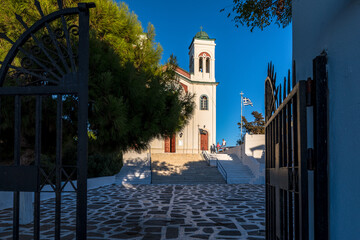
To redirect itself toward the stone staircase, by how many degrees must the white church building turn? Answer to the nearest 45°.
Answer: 0° — it already faces it

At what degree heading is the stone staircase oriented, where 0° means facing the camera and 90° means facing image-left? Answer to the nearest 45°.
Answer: approximately 0°

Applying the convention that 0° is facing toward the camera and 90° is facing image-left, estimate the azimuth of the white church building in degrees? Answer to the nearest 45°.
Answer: approximately 0°

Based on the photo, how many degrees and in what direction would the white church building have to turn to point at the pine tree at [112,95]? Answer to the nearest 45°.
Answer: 0° — it already faces it

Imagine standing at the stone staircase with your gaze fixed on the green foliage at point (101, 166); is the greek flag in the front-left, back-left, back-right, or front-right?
back-right

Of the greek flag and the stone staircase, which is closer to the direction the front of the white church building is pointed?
the stone staircase

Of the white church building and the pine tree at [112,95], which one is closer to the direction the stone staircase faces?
the pine tree

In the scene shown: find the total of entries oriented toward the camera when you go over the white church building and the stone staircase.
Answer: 2

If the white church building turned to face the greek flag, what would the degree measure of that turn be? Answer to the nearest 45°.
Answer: approximately 135° to its left

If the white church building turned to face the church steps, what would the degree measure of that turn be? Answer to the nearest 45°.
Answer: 0° — it already faces it

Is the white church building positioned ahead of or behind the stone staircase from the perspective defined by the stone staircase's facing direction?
behind
